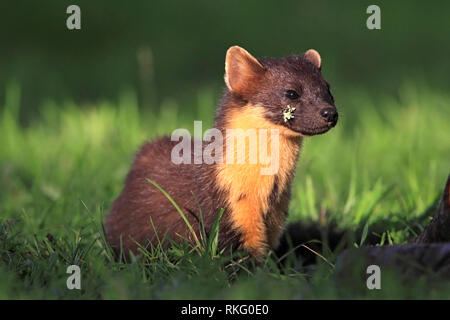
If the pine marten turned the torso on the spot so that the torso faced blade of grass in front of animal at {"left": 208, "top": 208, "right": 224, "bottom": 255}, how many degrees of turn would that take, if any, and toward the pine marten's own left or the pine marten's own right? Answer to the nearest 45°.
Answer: approximately 90° to the pine marten's own right
